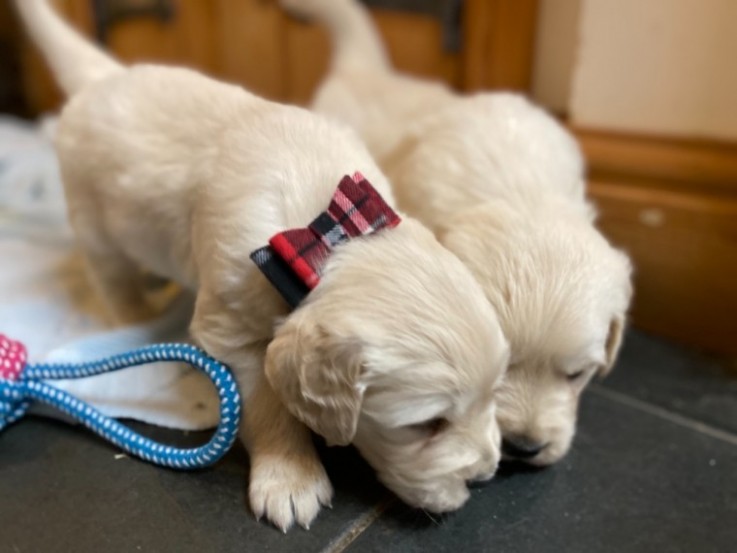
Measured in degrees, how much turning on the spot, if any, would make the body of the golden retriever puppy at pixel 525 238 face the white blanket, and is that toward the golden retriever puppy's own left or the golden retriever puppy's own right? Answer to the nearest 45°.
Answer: approximately 135° to the golden retriever puppy's own right

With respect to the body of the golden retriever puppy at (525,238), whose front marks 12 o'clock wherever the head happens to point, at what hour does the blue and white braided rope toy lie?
The blue and white braided rope toy is roughly at 4 o'clock from the golden retriever puppy.

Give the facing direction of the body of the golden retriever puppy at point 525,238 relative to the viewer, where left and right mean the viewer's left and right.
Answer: facing the viewer and to the right of the viewer

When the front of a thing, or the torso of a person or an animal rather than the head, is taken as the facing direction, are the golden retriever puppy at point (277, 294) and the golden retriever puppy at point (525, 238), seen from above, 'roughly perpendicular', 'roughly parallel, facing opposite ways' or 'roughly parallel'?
roughly parallel

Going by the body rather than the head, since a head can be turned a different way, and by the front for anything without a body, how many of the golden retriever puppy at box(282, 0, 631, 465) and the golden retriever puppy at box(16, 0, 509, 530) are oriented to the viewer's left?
0
